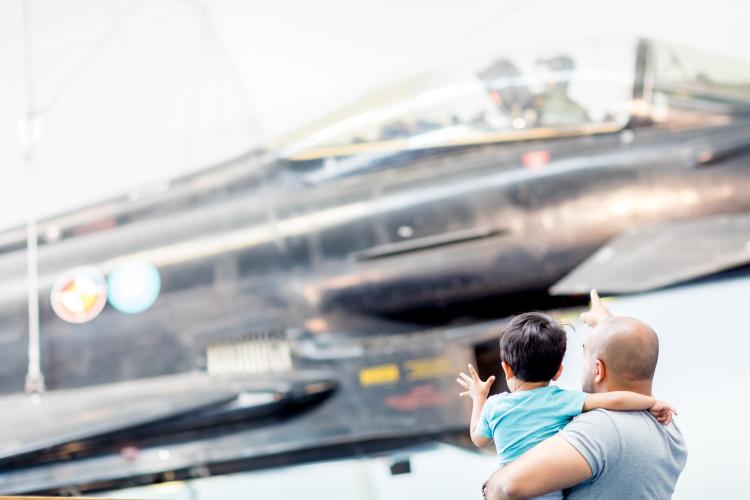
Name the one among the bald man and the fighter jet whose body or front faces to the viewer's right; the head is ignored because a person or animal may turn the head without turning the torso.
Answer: the fighter jet

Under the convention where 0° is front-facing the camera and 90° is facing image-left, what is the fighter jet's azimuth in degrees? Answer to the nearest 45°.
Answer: approximately 270°

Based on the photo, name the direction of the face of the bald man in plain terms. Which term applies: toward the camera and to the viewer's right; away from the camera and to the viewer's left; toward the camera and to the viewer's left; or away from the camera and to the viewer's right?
away from the camera and to the viewer's left

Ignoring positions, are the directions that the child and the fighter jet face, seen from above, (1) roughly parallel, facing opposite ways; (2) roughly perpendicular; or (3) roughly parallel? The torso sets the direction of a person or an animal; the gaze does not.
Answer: roughly perpendicular

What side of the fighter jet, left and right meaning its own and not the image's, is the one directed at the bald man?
right

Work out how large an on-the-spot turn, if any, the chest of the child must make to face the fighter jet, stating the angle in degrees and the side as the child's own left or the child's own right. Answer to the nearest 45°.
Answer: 0° — they already face it

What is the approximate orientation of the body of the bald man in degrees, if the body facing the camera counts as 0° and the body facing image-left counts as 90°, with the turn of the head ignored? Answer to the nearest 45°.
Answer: approximately 135°

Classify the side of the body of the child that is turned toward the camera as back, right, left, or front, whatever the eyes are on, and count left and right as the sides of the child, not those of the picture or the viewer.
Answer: back

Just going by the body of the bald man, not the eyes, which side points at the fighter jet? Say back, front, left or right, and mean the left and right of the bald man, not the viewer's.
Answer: front

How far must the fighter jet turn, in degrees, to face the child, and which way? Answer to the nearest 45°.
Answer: approximately 90° to its right

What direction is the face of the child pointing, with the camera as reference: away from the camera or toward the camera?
away from the camera

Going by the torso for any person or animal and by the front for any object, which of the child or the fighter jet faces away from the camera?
the child
